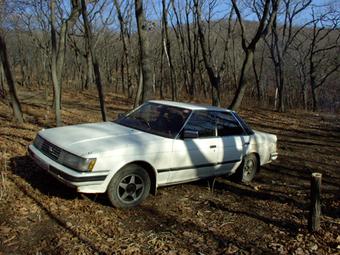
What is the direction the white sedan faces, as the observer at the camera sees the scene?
facing the viewer and to the left of the viewer

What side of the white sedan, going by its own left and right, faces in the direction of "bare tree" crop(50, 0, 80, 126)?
right

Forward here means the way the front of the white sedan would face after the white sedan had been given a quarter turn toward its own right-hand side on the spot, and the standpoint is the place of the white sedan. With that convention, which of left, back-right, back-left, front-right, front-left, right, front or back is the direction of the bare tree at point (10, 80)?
front

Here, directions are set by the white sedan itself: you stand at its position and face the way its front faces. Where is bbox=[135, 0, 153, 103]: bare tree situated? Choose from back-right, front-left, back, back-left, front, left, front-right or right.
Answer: back-right

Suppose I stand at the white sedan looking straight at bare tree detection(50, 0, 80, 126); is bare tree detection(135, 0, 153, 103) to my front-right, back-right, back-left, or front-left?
front-right
